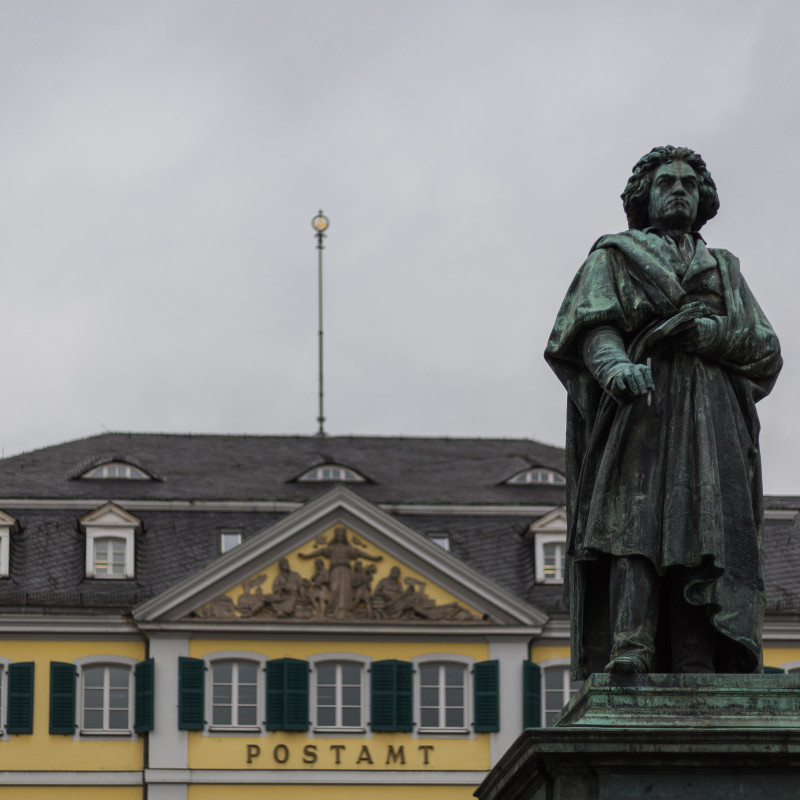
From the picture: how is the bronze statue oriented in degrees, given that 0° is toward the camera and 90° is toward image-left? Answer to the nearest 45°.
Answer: approximately 0°
